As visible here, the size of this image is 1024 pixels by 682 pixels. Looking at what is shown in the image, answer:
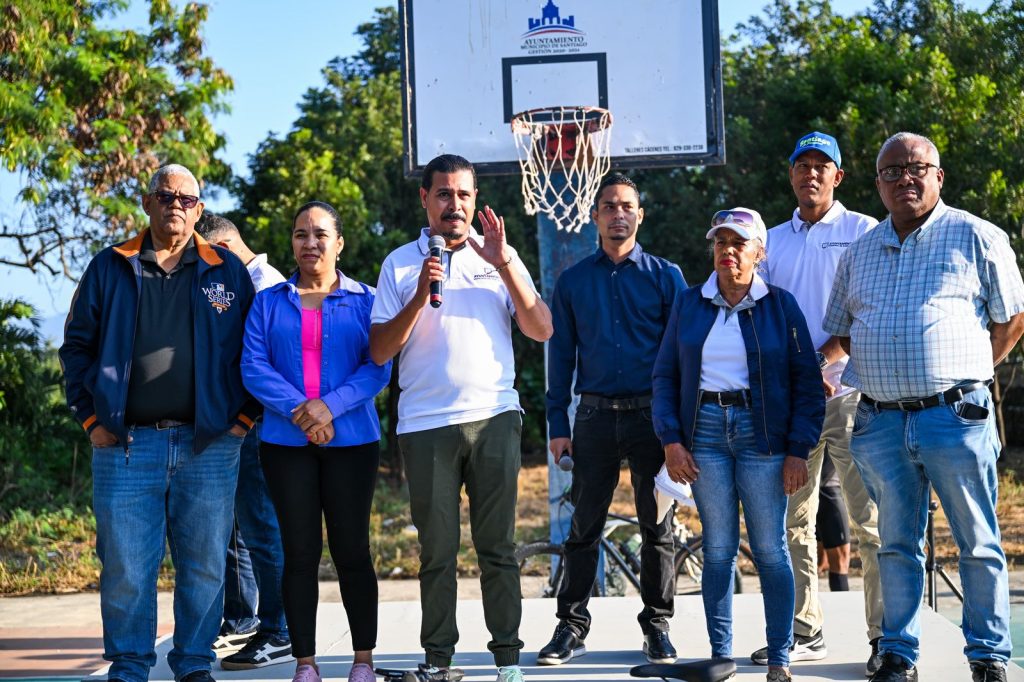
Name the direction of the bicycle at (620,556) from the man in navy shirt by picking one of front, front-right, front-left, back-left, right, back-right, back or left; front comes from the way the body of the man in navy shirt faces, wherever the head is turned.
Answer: back

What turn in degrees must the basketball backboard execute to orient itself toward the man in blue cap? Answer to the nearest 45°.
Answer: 0° — it already faces them

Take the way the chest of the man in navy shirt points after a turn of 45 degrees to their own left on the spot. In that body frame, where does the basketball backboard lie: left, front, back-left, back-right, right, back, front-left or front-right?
back-left

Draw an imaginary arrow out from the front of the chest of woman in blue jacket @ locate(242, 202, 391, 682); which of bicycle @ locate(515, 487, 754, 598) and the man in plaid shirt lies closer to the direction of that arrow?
the man in plaid shirt

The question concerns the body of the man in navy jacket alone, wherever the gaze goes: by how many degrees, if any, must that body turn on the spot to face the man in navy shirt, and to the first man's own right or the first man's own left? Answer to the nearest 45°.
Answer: approximately 90° to the first man's own left

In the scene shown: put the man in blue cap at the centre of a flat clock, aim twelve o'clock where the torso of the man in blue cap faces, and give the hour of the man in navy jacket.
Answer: The man in navy jacket is roughly at 2 o'clock from the man in blue cap.

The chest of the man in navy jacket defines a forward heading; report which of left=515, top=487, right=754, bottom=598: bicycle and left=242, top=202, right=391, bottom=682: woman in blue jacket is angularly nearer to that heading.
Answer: the woman in blue jacket

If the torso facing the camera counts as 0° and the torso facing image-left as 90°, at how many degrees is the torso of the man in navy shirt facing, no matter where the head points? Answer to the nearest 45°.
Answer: approximately 0°

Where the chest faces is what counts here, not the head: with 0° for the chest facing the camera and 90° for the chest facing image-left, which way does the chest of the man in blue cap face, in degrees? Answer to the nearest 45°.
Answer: approximately 0°

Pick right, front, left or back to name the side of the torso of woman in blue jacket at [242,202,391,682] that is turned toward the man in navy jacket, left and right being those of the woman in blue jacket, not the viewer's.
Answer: right
